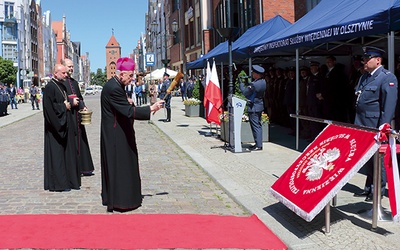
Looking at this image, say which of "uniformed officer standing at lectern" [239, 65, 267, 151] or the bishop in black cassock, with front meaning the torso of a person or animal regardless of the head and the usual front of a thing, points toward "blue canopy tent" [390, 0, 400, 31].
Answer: the bishop in black cassock

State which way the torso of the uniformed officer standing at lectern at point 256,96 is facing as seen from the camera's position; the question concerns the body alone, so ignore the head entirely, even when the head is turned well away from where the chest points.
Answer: to the viewer's left

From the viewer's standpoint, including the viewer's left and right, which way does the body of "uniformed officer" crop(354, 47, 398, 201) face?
facing the viewer and to the left of the viewer

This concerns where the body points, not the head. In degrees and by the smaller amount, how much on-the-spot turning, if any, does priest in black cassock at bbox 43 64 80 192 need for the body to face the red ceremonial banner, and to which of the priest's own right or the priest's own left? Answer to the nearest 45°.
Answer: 0° — they already face it

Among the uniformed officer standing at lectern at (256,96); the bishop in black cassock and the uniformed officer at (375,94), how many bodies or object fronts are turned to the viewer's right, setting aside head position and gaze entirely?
1

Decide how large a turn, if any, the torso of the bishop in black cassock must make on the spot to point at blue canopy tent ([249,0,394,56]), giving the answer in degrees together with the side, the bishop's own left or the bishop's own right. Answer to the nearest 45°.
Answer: approximately 45° to the bishop's own left

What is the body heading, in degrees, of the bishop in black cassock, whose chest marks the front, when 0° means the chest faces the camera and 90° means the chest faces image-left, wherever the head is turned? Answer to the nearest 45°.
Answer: approximately 270°

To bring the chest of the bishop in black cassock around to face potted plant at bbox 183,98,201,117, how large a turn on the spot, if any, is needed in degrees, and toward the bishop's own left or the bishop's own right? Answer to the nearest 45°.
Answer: approximately 90° to the bishop's own left

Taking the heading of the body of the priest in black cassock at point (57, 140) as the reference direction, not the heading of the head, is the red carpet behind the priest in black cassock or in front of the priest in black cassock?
in front

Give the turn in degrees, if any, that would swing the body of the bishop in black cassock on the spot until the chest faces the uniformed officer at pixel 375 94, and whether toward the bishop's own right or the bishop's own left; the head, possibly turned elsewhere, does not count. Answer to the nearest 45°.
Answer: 0° — they already face them

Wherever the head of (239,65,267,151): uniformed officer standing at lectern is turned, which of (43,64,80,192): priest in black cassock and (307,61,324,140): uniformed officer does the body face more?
the priest in black cassock
